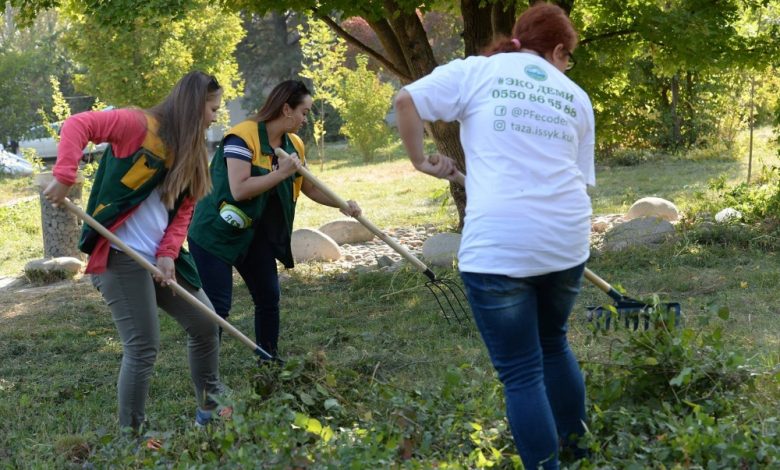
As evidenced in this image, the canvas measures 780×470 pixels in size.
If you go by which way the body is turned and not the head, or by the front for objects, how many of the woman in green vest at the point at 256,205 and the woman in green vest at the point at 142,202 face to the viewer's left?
0

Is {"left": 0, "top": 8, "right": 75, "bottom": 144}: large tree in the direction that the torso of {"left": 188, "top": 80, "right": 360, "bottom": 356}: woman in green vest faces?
no

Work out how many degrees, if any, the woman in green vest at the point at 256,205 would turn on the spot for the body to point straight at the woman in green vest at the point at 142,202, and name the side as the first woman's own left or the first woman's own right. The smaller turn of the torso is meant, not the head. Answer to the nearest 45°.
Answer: approximately 90° to the first woman's own right

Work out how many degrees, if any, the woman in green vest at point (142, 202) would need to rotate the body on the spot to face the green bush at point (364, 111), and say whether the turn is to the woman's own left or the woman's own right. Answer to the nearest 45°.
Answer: approximately 135° to the woman's own left

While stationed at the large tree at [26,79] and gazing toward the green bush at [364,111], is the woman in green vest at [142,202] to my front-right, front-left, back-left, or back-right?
front-right

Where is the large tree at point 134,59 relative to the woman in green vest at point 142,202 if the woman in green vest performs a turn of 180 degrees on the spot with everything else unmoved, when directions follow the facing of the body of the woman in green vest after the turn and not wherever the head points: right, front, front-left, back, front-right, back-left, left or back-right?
front-right

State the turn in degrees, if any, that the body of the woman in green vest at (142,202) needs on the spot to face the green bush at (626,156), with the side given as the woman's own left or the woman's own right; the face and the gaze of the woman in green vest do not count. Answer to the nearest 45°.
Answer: approximately 90° to the woman's own left

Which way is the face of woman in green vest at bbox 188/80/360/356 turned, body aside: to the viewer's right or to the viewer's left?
to the viewer's right

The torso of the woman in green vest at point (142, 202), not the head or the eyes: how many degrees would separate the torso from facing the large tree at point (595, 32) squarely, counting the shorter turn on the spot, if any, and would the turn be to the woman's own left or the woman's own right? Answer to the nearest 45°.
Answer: approximately 90° to the woman's own left

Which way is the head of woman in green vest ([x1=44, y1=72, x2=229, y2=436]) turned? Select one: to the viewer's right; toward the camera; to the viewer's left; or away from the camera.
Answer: to the viewer's right

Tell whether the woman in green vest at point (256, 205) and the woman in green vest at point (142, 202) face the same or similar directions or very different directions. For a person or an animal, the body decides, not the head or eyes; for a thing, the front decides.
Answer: same or similar directions

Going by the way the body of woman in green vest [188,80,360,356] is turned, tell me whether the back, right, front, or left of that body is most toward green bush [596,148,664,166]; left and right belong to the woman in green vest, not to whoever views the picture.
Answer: left

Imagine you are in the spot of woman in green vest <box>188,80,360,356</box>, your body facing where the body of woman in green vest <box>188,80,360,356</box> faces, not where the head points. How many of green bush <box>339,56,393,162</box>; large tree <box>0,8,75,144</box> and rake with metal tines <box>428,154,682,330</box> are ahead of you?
1

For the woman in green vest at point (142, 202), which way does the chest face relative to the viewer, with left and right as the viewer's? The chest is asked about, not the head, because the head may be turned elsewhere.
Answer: facing the viewer and to the right of the viewer

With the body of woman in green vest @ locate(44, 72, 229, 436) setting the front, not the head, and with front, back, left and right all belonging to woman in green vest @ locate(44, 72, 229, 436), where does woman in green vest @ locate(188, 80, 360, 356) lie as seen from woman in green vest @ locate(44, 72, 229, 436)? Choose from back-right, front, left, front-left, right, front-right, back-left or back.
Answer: left
